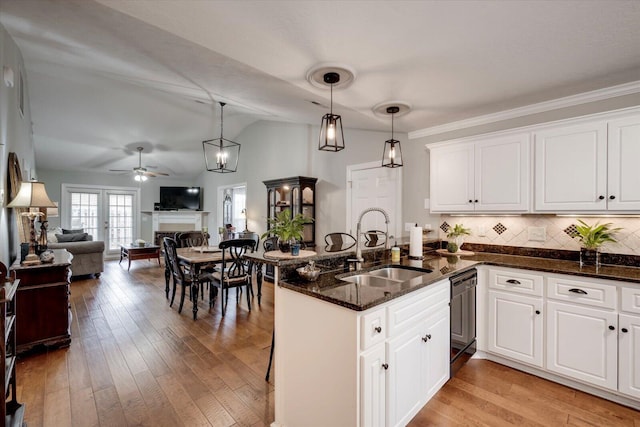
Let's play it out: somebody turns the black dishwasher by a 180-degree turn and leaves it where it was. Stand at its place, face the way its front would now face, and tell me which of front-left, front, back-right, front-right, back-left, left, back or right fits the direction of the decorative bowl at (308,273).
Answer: left

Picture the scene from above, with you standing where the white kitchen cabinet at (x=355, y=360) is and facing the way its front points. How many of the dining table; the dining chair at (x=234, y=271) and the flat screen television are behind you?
3

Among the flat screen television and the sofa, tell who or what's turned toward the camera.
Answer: the flat screen television

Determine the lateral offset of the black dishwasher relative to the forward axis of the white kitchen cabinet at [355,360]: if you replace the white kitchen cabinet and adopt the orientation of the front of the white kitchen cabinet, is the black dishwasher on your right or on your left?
on your left

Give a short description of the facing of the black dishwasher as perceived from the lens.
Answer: facing the viewer and to the right of the viewer

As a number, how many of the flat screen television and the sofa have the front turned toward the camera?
1

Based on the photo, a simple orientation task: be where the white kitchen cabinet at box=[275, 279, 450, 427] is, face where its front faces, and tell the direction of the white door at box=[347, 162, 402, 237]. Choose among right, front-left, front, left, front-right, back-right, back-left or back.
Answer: back-left

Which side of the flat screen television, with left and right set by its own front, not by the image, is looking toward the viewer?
front

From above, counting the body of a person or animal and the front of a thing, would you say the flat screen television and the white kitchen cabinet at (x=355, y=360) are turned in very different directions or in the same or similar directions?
same or similar directions

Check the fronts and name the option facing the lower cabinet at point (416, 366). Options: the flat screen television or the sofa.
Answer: the flat screen television

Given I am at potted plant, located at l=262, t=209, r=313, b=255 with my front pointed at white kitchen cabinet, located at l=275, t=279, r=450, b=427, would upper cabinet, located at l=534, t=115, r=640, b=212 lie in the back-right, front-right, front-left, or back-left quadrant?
front-left

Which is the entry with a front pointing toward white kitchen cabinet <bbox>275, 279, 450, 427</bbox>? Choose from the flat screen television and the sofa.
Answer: the flat screen television

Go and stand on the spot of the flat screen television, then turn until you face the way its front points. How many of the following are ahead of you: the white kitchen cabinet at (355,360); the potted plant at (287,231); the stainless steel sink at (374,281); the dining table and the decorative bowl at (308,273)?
5
